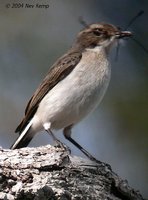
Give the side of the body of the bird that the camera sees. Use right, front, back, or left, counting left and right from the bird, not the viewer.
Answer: right
